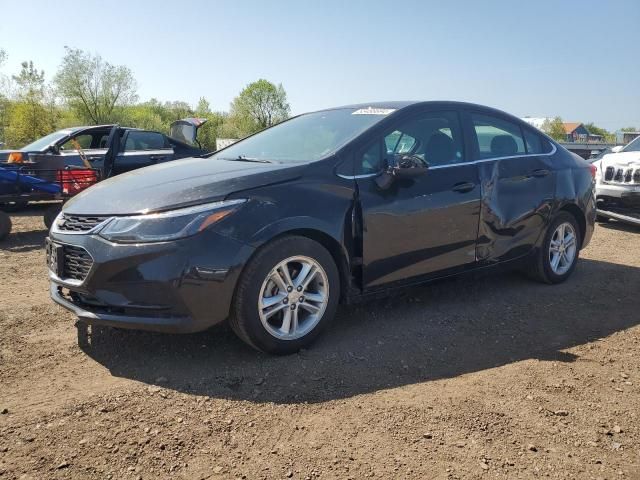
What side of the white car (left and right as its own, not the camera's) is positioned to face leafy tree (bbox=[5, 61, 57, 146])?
right

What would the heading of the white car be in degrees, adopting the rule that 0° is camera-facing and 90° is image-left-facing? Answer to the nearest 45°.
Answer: approximately 45°

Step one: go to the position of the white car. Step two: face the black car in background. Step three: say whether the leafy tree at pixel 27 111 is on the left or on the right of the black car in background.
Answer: right

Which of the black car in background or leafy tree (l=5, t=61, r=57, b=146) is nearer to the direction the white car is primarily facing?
the black car in background

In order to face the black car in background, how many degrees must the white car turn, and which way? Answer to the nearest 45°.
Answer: approximately 45° to its right
